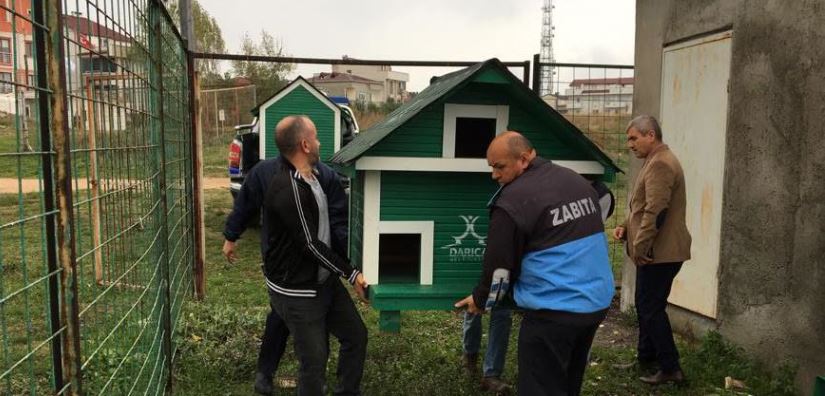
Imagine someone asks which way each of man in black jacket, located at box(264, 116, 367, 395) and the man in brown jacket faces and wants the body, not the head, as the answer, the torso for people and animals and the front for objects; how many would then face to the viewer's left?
1

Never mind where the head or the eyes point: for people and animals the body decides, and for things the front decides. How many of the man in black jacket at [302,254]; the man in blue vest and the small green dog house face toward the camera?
1

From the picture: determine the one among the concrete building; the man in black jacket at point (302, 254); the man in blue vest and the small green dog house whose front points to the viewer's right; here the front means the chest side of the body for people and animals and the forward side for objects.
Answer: the man in black jacket

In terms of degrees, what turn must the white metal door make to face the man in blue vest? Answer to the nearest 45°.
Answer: approximately 45° to its left

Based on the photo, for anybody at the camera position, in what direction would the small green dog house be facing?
facing the viewer

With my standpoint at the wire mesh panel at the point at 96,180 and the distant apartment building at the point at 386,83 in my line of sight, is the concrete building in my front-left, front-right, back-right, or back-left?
front-right

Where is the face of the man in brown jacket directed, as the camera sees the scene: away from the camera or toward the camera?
toward the camera

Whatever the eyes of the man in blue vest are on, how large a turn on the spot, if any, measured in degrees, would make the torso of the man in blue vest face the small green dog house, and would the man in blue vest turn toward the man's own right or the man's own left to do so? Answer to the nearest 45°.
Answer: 0° — they already face it

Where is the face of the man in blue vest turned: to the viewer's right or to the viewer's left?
to the viewer's left

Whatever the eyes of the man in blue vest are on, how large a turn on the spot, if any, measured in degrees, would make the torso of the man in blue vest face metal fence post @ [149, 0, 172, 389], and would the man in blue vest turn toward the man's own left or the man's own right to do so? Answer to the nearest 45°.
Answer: approximately 45° to the man's own left

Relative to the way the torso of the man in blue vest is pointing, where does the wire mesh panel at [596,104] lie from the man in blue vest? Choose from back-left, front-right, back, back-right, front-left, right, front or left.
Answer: front-right

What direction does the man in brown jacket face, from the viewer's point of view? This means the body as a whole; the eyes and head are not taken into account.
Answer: to the viewer's left

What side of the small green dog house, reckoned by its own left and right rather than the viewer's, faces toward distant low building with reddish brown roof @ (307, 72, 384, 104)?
back

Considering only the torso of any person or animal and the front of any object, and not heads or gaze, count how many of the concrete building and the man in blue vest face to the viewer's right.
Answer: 0

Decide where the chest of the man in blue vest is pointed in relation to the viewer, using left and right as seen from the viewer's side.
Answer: facing away from the viewer and to the left of the viewer

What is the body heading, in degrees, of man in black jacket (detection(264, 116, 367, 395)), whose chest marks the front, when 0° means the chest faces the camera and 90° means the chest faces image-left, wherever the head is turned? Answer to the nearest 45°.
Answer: approximately 270°

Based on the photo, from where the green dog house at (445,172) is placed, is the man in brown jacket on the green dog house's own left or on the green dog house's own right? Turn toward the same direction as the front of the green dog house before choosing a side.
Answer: on the green dog house's own left

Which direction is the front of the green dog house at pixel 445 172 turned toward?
toward the camera

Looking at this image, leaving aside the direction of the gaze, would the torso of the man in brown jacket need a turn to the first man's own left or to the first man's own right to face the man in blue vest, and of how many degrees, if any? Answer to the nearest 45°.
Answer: approximately 90° to the first man's own left
